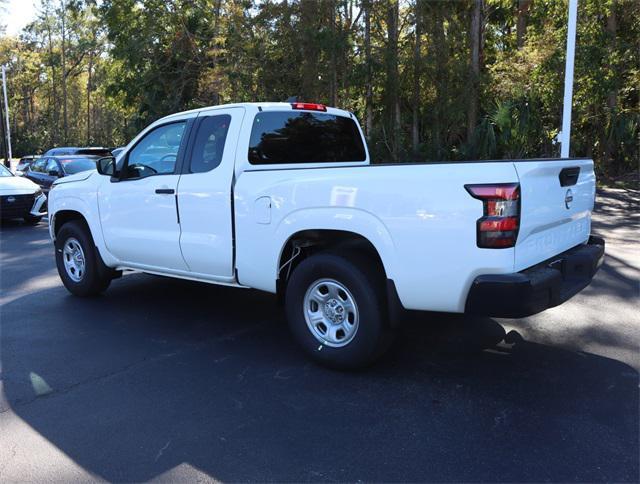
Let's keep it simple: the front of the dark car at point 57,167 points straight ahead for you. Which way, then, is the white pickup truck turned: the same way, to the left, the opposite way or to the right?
the opposite way

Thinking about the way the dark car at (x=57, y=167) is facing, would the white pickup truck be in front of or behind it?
in front

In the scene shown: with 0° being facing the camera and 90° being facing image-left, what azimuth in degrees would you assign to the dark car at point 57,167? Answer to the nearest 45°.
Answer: approximately 315°

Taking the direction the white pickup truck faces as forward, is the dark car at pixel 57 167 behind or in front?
in front

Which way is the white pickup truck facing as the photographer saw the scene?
facing away from the viewer and to the left of the viewer
